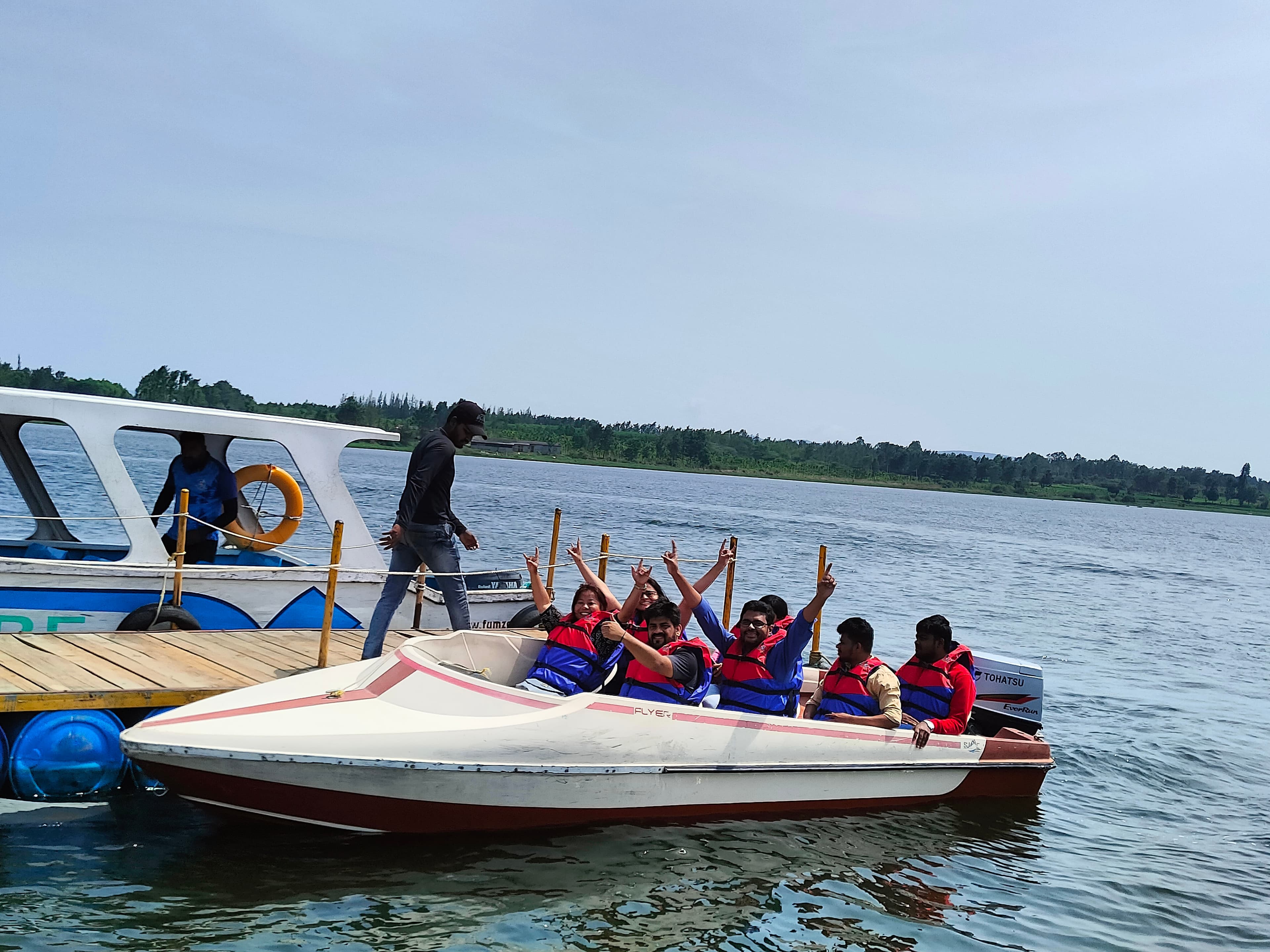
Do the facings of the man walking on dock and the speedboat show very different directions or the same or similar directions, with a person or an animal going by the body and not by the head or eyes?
very different directions

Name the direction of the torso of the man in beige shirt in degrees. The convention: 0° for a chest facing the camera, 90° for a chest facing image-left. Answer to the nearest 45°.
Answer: approximately 45°

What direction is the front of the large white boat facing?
to the viewer's right

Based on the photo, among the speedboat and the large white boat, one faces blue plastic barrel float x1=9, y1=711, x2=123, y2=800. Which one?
the speedboat

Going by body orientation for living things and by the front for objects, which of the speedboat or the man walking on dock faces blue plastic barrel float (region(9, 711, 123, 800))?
the speedboat

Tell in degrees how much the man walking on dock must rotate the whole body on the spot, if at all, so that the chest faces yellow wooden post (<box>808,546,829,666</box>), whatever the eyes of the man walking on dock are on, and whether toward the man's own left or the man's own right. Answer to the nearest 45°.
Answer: approximately 45° to the man's own left

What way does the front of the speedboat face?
to the viewer's left

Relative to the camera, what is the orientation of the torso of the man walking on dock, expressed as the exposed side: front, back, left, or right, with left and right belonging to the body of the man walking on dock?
right

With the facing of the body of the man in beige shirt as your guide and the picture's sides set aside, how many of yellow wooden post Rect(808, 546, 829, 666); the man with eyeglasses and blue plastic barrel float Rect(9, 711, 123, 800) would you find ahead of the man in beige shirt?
2

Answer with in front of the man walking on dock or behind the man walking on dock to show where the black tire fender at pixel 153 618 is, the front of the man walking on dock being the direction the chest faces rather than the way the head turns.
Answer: behind
